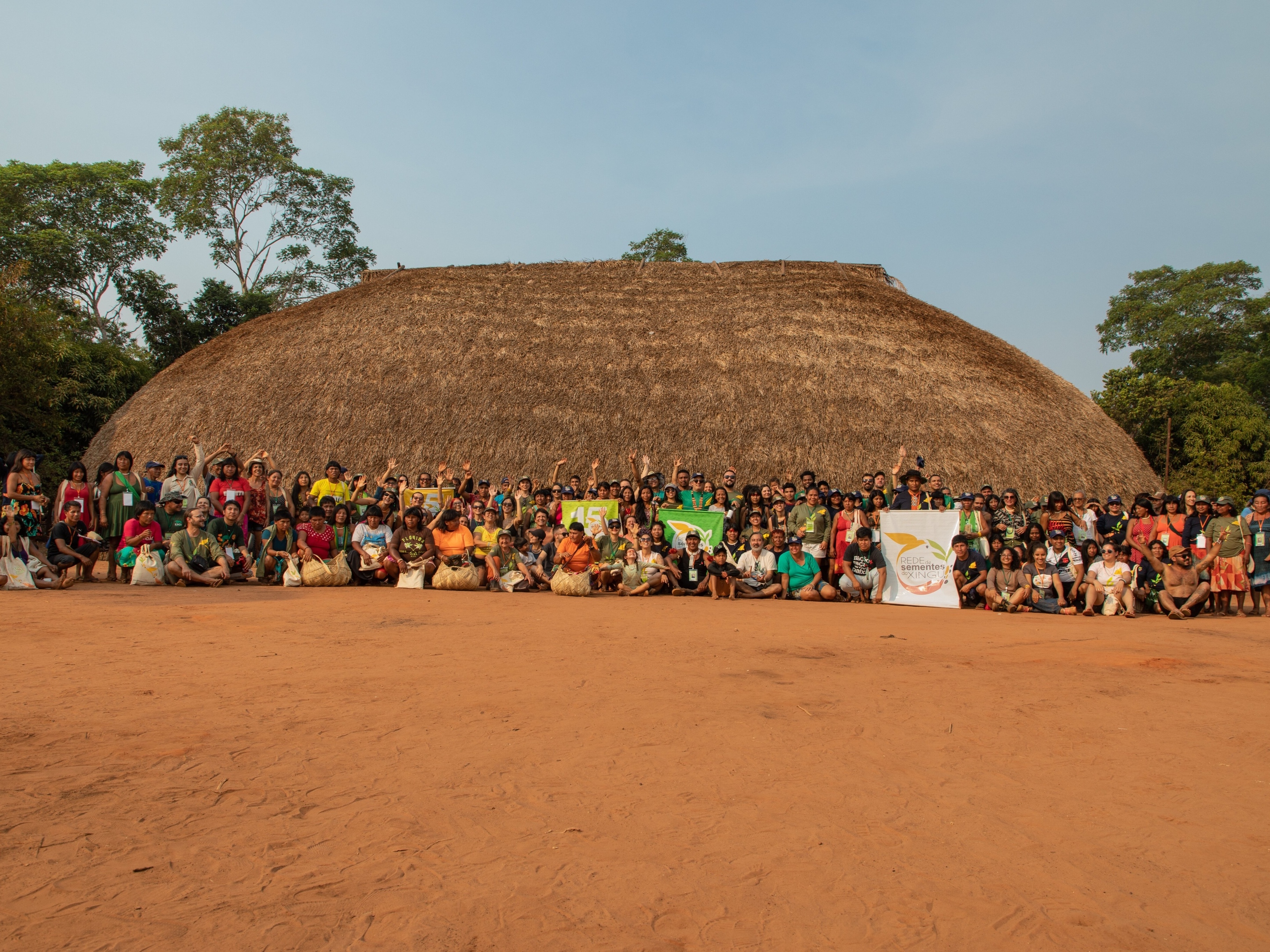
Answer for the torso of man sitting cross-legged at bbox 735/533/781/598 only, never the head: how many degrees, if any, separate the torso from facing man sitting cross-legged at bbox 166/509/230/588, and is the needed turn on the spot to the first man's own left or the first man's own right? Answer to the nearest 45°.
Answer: approximately 90° to the first man's own right

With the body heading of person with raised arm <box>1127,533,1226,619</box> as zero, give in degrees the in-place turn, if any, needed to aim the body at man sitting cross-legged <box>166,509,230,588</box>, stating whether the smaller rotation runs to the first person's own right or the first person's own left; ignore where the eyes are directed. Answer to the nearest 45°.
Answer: approximately 45° to the first person's own right

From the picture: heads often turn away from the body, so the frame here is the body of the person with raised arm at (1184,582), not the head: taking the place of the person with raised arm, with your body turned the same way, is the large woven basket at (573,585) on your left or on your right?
on your right

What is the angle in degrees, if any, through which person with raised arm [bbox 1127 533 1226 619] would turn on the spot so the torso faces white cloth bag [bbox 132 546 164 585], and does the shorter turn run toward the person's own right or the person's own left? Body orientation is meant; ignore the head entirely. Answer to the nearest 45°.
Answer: approximately 45° to the person's own right

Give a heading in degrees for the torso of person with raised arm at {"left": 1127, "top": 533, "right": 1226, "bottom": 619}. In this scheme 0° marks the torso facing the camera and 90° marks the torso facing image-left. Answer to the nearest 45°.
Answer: approximately 0°

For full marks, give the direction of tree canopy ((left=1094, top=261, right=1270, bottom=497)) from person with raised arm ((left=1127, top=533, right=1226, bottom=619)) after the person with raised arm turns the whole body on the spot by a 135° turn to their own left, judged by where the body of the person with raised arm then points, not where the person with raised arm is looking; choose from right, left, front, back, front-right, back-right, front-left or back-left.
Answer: front-left

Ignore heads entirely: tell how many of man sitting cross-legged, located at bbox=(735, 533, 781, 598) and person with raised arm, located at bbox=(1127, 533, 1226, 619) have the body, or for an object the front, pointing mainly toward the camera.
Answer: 2

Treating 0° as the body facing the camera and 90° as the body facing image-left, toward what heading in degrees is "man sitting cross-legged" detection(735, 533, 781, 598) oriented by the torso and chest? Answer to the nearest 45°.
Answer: approximately 0°

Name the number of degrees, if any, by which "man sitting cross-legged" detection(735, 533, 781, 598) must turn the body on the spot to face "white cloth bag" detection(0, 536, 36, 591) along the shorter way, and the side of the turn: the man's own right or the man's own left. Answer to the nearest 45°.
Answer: approximately 90° to the man's own right
